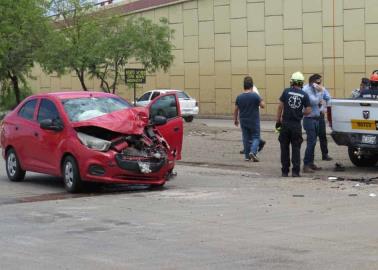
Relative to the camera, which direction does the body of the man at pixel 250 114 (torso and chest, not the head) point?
away from the camera

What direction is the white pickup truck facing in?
away from the camera

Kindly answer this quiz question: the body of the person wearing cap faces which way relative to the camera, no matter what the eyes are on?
away from the camera

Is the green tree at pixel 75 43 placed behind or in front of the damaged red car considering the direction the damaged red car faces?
behind

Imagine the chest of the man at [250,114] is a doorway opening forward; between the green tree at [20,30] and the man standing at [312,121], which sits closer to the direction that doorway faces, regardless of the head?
the green tree

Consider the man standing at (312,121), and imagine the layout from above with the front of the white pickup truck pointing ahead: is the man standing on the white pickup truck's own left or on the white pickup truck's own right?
on the white pickup truck's own left

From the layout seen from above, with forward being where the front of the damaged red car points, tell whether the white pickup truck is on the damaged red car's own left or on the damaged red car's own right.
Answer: on the damaged red car's own left
